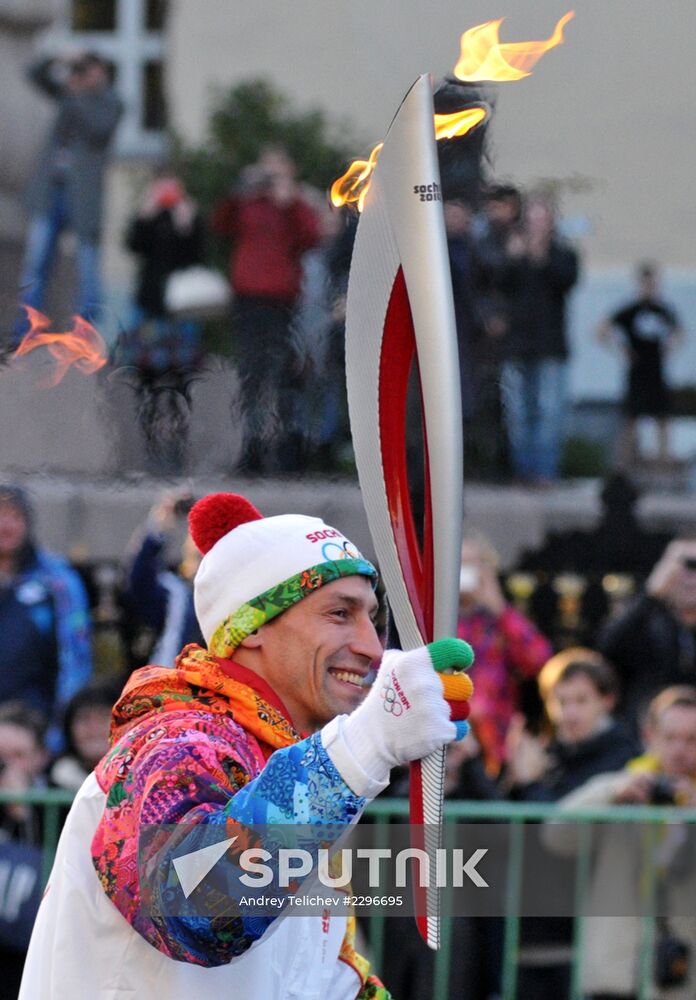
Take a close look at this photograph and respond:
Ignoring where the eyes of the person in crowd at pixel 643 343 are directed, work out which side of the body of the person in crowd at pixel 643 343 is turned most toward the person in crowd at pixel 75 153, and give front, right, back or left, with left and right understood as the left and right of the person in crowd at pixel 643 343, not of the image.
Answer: right

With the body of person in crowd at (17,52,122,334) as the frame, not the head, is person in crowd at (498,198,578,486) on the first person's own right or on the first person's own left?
on the first person's own left

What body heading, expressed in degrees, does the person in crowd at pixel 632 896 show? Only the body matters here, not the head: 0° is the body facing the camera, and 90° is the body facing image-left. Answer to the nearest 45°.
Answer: approximately 0°
